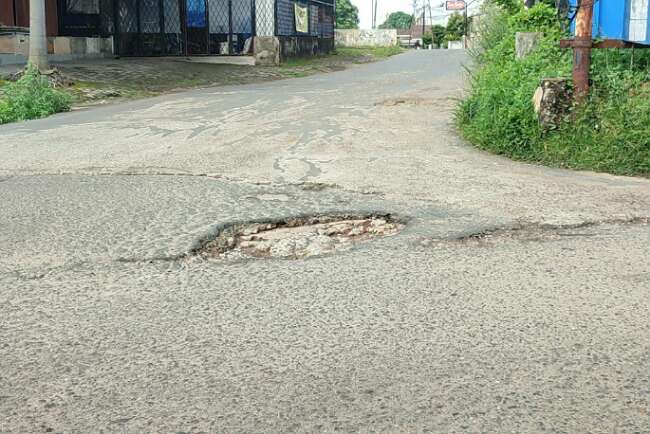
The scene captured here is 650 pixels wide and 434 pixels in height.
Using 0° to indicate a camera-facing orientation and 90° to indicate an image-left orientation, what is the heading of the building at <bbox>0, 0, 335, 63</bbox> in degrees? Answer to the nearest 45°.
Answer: approximately 0°

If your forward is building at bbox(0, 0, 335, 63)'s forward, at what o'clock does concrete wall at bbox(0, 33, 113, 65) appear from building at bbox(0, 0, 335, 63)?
The concrete wall is roughly at 2 o'clock from the building.

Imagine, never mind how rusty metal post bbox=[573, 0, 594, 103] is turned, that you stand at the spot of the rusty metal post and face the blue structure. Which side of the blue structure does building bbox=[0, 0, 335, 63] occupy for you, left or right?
left
